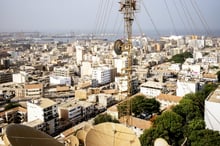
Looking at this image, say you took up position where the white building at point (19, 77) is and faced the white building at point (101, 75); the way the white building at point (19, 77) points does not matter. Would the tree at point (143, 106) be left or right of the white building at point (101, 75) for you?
right

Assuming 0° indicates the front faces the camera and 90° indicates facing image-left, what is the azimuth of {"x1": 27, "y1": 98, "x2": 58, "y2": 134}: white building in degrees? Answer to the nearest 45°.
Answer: approximately 315°

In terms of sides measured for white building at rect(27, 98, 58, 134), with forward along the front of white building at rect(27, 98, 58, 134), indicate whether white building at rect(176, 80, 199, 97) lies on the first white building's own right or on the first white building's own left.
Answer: on the first white building's own left
